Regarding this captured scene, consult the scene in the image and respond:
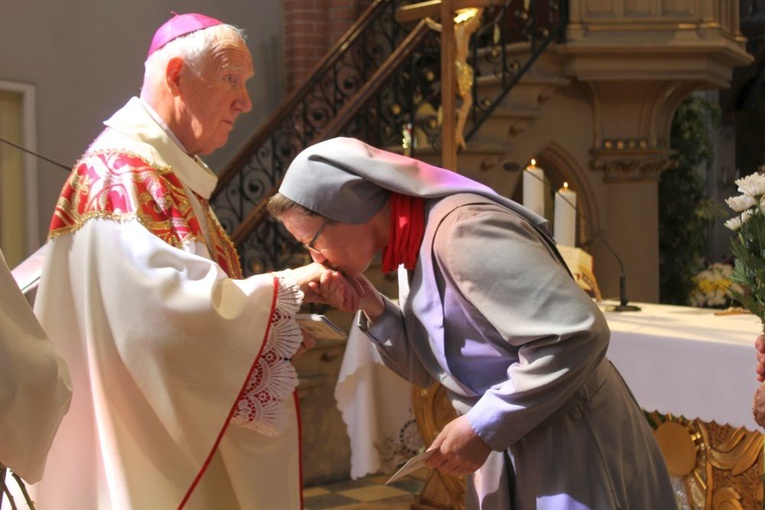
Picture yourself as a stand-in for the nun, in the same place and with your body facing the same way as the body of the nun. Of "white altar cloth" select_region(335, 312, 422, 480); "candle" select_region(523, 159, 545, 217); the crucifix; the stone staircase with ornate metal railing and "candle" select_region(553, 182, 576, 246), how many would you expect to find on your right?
5

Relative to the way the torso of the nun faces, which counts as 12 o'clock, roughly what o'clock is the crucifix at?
The crucifix is roughly at 3 o'clock from the nun.

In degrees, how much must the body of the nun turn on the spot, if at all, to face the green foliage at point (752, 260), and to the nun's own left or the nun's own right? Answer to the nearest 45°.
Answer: approximately 135° to the nun's own right

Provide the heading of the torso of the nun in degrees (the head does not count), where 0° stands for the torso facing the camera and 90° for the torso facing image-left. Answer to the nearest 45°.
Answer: approximately 90°

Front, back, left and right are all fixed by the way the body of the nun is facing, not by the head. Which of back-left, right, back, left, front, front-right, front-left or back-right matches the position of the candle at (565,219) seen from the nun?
right

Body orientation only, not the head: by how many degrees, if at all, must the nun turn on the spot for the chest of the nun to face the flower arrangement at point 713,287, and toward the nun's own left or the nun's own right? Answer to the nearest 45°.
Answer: approximately 90° to the nun's own right

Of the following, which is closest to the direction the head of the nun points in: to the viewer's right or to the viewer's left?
to the viewer's left

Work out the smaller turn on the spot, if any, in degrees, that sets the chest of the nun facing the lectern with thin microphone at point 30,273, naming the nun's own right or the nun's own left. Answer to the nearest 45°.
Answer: approximately 45° to the nun's own right
